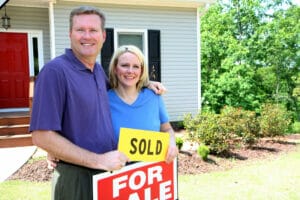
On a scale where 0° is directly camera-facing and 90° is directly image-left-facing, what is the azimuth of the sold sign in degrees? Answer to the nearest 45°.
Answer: approximately 0°

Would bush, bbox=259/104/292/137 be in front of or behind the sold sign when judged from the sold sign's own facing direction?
behind

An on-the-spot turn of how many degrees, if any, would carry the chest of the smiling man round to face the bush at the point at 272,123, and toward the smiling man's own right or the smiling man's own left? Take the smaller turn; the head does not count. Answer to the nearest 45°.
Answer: approximately 90° to the smiling man's own left

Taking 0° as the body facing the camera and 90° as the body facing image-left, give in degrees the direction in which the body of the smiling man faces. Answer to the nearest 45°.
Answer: approximately 315°

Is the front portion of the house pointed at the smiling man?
yes

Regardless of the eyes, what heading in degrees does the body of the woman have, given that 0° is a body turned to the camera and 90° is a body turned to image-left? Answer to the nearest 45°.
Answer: approximately 0°

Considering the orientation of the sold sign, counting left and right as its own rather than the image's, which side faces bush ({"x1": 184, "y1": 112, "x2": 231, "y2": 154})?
back

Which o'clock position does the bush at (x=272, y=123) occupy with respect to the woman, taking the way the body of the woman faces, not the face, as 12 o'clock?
The bush is roughly at 7 o'clock from the woman.

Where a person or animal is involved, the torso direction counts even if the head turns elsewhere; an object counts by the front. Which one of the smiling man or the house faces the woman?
the house

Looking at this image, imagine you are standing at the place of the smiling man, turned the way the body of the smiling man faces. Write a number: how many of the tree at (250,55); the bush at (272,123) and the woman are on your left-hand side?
3
